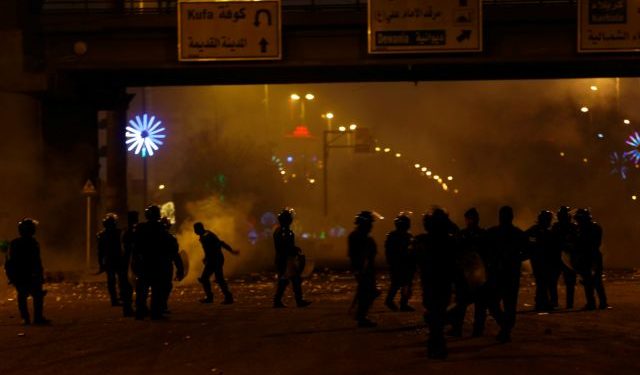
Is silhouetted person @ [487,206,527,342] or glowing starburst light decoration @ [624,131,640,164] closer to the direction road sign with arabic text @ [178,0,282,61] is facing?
the silhouetted person

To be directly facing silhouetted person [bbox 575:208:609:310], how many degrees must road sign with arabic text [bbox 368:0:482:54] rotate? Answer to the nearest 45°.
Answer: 0° — it already faces them

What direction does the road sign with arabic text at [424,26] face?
toward the camera

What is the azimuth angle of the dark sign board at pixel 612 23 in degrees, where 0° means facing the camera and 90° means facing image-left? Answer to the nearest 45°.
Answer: approximately 0°

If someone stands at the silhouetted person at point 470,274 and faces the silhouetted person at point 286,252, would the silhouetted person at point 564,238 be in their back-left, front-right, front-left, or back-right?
front-right

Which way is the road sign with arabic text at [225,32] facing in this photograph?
toward the camera

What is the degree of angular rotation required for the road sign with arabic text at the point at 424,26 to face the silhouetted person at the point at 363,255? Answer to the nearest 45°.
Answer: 0° — it already faces them

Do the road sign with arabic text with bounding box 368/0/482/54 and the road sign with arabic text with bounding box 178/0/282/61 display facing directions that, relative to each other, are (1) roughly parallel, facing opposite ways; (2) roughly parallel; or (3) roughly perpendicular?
roughly parallel

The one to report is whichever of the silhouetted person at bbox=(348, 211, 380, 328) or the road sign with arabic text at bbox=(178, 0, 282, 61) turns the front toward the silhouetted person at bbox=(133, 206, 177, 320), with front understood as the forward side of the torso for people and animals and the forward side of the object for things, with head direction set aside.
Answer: the road sign with arabic text

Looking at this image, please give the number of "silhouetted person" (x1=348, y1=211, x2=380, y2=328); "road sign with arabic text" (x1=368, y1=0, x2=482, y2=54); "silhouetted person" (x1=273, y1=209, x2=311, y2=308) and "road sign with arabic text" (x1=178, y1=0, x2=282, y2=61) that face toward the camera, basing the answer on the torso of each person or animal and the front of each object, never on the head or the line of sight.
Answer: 2

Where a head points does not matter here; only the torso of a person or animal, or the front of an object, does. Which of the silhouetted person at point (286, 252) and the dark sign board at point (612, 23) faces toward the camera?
the dark sign board
